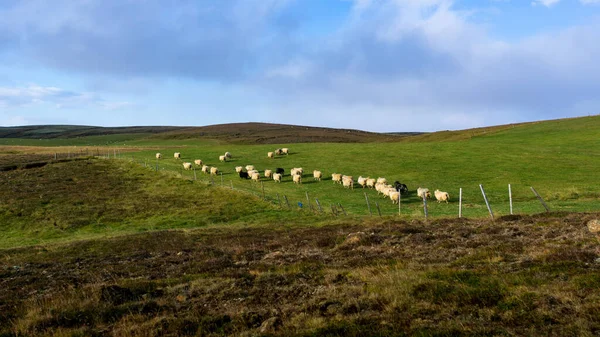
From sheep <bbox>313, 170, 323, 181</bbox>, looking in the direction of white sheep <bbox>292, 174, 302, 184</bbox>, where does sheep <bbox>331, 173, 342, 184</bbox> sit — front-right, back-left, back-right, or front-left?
back-left

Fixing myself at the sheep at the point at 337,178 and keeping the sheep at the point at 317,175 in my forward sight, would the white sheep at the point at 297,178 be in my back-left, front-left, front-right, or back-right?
front-left

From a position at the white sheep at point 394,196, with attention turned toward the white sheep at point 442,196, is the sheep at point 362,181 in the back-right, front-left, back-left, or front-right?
back-left

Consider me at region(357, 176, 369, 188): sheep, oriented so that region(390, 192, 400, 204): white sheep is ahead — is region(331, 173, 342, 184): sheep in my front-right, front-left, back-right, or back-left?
back-right

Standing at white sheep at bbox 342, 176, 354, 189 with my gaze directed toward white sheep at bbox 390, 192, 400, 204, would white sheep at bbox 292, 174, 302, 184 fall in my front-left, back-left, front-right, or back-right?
back-right
